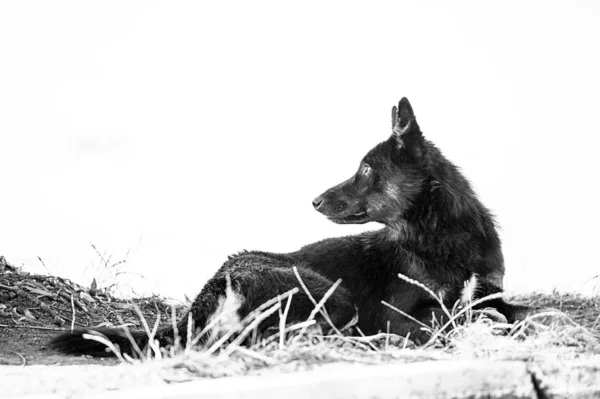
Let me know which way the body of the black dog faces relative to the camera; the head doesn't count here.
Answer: to the viewer's right

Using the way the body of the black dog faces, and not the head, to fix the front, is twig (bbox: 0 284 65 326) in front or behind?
behind
